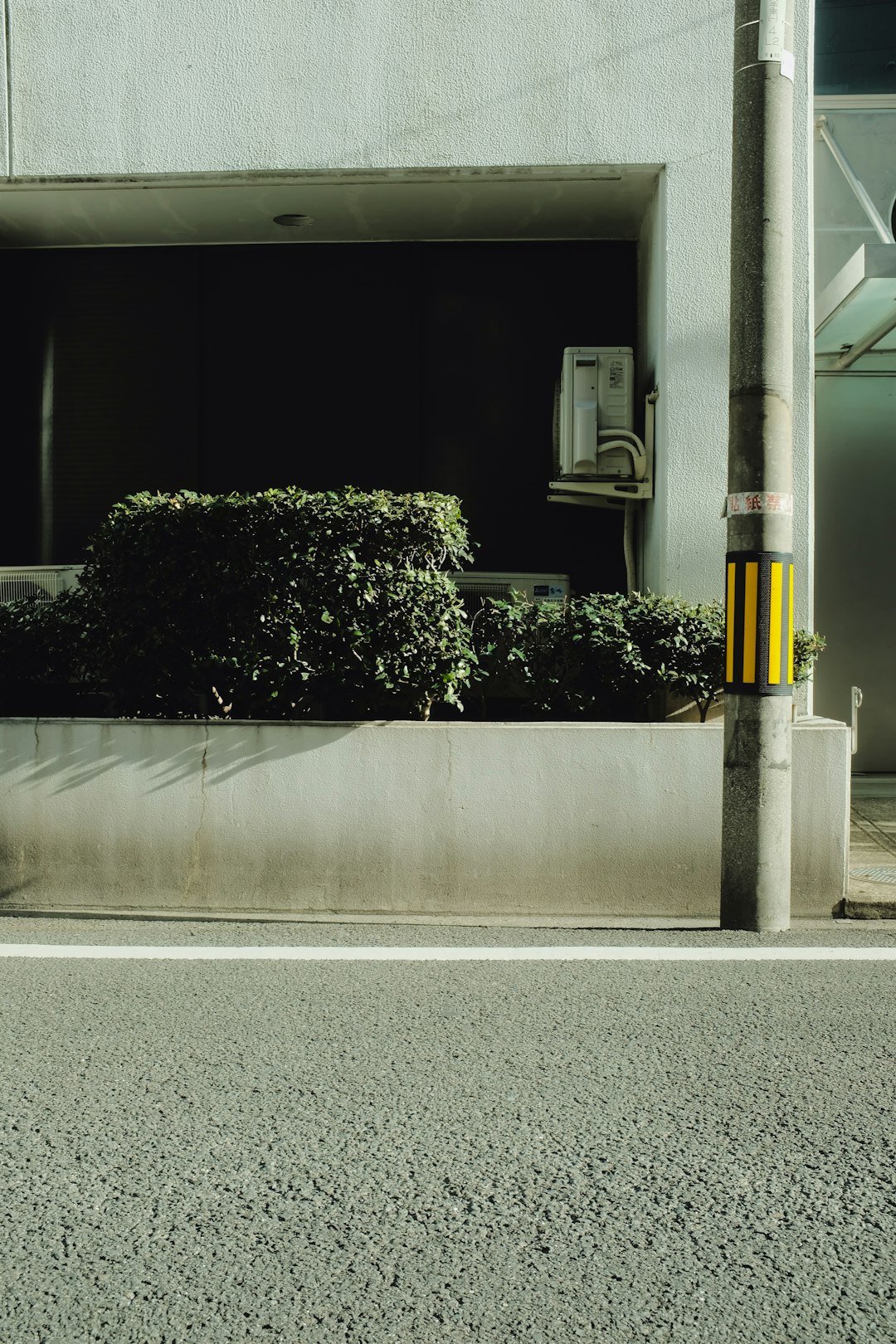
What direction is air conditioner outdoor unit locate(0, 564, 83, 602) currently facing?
toward the camera

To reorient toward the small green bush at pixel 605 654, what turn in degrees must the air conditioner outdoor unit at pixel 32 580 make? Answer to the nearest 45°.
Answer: approximately 45° to its left

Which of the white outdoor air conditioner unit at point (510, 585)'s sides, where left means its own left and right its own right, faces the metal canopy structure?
left

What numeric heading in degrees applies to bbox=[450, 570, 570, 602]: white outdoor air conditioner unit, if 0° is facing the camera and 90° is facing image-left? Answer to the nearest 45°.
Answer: approximately 0°

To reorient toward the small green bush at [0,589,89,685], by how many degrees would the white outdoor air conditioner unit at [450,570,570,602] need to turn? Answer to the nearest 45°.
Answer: approximately 45° to its right

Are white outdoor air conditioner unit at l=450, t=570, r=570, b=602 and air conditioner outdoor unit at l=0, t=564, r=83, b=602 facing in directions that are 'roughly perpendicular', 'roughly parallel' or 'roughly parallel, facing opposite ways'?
roughly parallel

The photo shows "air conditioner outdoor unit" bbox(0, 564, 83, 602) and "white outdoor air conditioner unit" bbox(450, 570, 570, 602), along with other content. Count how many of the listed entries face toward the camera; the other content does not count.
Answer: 2

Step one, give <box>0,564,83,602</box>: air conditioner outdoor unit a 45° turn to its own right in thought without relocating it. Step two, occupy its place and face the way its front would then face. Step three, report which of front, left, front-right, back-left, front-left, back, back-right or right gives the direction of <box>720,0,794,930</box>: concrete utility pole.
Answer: left

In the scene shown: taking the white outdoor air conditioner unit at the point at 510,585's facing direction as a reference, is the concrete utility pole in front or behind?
in front

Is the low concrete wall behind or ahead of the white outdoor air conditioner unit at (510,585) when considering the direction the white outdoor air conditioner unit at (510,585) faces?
ahead
